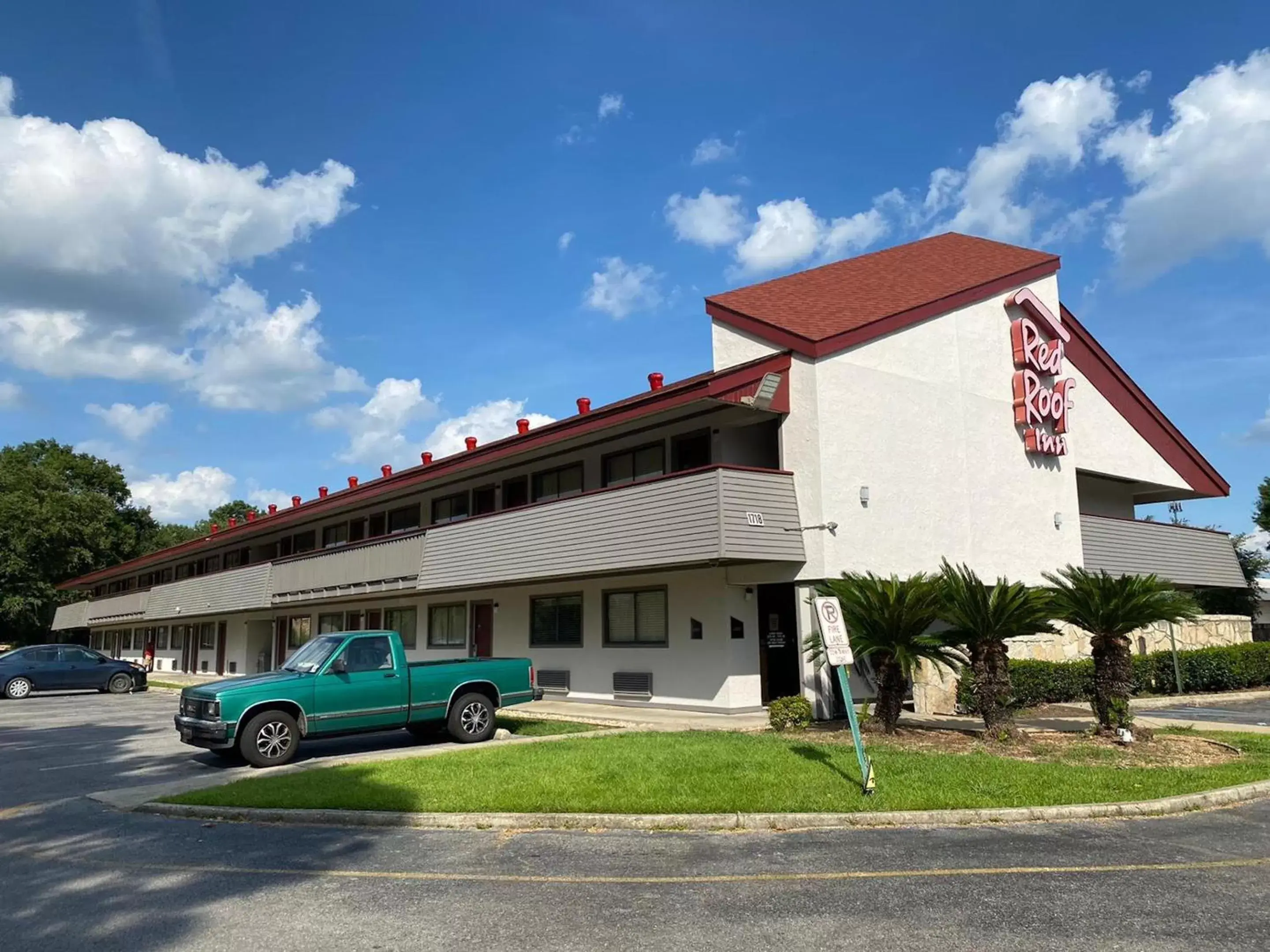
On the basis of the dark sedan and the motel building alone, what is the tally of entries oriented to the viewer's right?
1

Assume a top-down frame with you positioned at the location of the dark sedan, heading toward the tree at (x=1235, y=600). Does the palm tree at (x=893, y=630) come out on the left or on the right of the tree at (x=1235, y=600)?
right

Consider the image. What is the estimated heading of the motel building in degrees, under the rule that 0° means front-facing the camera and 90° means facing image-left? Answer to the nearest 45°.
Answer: approximately 45°

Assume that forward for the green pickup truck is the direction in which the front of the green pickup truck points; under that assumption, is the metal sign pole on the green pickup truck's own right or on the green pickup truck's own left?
on the green pickup truck's own left

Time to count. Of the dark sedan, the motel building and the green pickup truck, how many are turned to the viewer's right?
1

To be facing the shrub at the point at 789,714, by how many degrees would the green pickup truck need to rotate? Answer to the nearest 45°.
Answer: approximately 135° to its left

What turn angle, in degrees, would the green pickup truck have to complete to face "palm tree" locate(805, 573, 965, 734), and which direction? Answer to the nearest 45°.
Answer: approximately 135° to its left

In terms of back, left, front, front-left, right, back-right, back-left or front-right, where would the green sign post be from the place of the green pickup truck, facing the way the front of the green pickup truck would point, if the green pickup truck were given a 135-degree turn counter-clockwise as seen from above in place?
front-right

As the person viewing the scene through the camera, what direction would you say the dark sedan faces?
facing to the right of the viewer
